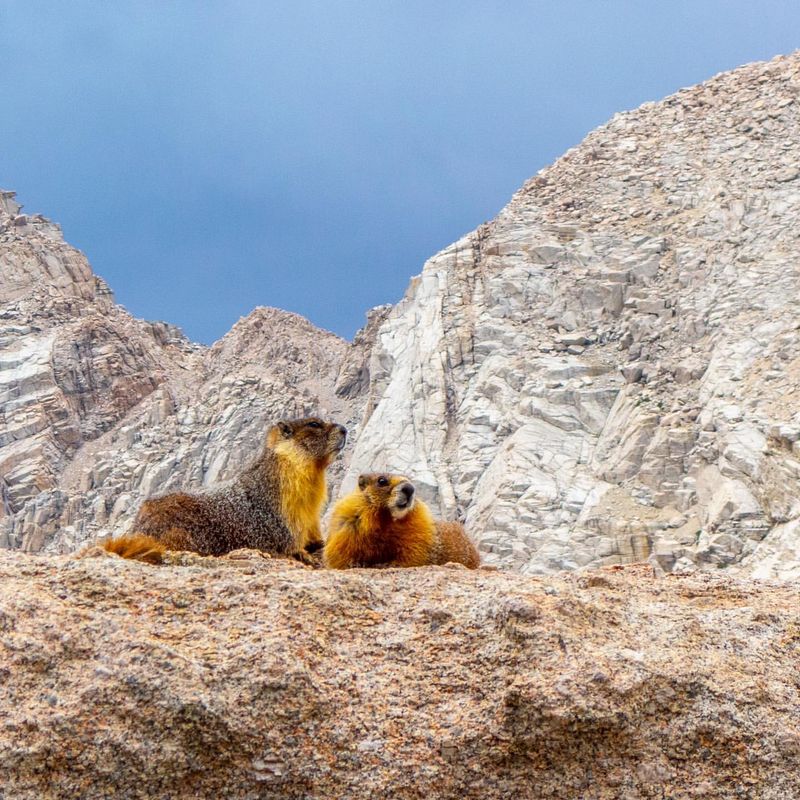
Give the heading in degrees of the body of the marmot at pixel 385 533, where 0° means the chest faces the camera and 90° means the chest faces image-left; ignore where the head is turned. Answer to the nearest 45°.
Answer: approximately 45°

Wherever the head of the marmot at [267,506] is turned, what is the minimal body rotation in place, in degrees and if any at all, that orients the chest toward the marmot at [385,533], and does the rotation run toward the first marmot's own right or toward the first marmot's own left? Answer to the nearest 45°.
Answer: approximately 45° to the first marmot's own right

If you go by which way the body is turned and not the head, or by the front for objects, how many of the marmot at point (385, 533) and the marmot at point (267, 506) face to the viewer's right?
1

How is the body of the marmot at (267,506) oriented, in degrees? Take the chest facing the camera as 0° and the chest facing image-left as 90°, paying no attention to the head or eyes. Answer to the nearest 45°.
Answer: approximately 270°
